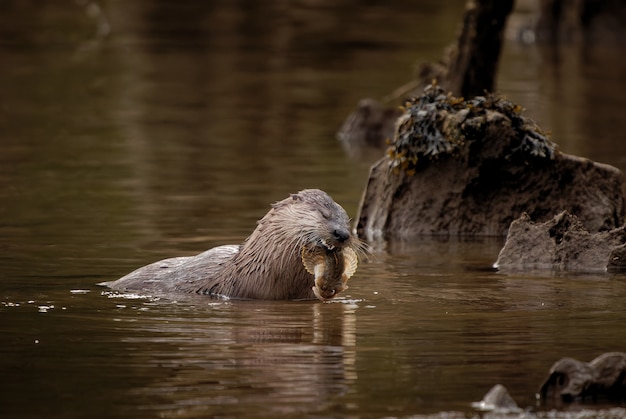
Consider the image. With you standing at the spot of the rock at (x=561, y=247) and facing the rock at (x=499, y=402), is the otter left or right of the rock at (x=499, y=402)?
right

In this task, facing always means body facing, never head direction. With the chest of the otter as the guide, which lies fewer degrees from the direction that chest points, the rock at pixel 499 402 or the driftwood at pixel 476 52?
the rock

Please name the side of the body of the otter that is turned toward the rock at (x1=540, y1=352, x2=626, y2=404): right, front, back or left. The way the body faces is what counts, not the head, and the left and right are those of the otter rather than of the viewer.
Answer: front

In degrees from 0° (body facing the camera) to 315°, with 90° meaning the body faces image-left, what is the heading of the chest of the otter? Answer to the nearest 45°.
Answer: approximately 315°

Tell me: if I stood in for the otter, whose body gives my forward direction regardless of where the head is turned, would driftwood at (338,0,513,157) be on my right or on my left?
on my left

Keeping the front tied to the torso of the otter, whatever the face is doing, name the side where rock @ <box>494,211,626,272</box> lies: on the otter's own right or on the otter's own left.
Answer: on the otter's own left

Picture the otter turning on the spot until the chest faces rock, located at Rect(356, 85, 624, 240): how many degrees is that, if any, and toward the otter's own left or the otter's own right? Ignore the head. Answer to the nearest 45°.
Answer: approximately 90° to the otter's own left
